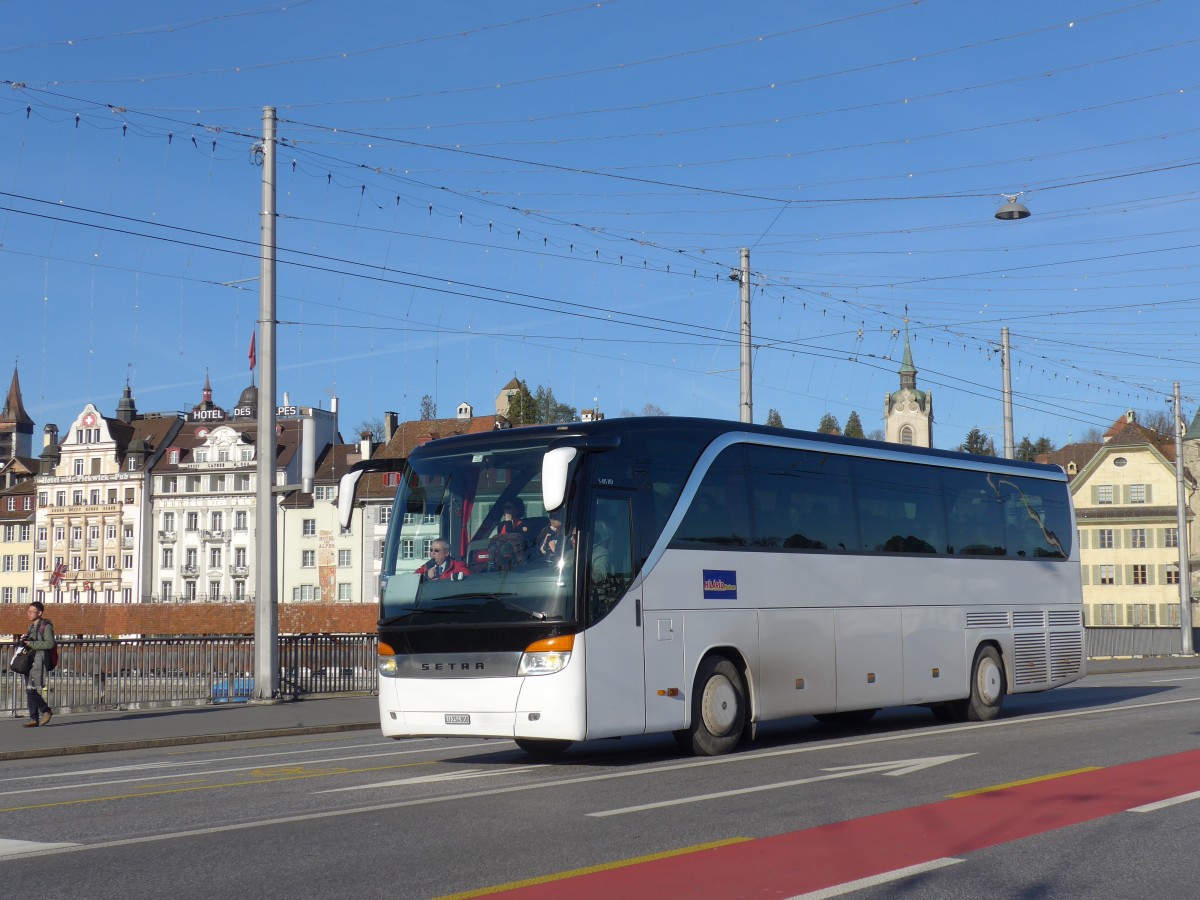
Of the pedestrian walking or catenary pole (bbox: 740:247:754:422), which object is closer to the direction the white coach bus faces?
the pedestrian walking

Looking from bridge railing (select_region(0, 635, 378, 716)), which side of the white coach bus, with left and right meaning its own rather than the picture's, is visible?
right

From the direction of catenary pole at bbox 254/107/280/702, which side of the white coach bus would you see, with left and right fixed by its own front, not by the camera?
right

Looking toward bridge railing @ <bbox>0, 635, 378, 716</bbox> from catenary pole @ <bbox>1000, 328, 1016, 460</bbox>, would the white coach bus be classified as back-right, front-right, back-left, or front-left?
front-left

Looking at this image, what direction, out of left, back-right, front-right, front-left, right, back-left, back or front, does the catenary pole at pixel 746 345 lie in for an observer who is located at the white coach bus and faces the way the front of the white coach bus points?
back-right

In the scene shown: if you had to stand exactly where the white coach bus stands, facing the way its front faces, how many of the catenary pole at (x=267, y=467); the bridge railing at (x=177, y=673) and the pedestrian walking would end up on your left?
0

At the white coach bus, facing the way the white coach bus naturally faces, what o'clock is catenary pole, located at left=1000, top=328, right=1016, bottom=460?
The catenary pole is roughly at 5 o'clock from the white coach bus.

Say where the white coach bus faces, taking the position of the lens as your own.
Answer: facing the viewer and to the left of the viewer
